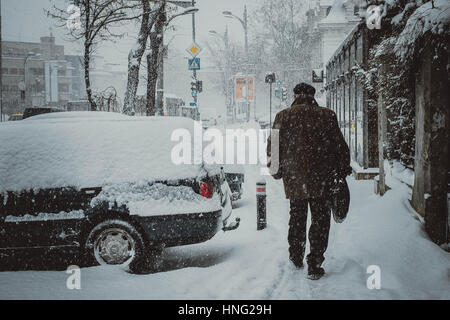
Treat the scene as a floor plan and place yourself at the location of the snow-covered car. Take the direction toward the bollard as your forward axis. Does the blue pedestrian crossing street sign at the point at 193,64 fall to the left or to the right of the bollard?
left

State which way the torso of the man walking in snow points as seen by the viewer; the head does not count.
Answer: away from the camera

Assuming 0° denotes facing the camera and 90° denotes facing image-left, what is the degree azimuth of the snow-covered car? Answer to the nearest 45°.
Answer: approximately 90°

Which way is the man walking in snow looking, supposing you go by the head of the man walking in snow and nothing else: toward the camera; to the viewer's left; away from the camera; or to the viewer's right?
away from the camera

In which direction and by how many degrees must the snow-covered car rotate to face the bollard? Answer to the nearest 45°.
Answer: approximately 135° to its right

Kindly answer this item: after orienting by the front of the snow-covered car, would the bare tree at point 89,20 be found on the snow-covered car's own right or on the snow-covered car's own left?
on the snow-covered car's own right

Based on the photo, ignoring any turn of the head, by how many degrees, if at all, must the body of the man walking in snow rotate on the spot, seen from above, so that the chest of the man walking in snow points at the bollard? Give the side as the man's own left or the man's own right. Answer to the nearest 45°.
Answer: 0° — they already face it

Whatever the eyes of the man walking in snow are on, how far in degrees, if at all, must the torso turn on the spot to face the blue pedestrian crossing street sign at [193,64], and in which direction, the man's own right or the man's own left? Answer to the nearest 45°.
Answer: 0° — they already face it

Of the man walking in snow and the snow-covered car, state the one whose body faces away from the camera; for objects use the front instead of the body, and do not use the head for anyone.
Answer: the man walking in snow

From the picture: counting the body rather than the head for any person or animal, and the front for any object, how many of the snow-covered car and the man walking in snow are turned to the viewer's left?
1
